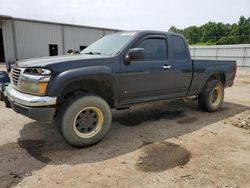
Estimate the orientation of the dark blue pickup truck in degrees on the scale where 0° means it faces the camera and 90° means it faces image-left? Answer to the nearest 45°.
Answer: approximately 45°

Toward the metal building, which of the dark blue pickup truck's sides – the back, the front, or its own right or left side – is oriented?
right
